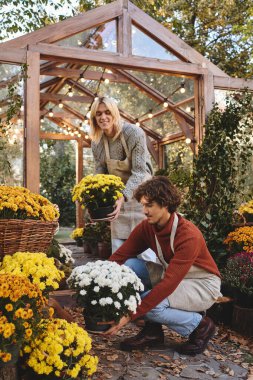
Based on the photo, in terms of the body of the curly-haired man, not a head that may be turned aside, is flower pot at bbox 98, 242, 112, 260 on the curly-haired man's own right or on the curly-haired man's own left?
on the curly-haired man's own right

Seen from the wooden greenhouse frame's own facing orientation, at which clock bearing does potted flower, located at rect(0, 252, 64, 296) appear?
The potted flower is roughly at 12 o'clock from the wooden greenhouse frame.

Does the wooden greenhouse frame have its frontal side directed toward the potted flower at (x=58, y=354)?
yes

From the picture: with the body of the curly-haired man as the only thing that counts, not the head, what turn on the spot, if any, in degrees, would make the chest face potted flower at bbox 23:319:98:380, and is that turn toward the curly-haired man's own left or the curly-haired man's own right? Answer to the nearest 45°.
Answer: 0° — they already face it

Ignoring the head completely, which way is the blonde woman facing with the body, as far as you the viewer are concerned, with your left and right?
facing the viewer and to the left of the viewer

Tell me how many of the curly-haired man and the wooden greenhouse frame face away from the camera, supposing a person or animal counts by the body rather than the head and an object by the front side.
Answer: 0

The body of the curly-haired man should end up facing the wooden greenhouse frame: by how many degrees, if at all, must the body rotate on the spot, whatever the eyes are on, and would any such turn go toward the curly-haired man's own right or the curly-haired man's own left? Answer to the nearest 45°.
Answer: approximately 135° to the curly-haired man's own right

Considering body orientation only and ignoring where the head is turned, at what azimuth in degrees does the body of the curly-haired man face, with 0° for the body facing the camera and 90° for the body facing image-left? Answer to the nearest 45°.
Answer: approximately 45°

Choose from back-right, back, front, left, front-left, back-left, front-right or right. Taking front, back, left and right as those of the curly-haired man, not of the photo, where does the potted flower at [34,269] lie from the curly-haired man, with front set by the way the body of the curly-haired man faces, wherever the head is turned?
front

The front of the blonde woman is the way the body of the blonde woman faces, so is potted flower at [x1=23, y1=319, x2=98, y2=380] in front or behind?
in front

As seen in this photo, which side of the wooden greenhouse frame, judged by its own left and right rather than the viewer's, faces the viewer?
front

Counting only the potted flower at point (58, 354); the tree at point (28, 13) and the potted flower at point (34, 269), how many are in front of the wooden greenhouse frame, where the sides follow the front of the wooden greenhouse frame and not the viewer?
2

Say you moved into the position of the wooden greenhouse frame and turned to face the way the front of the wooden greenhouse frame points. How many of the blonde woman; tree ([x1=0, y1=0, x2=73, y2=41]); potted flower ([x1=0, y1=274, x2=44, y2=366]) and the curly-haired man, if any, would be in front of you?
3

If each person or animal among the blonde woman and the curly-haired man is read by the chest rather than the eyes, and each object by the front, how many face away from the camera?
0

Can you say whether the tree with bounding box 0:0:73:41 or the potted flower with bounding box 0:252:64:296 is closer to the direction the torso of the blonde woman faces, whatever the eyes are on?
the potted flower
